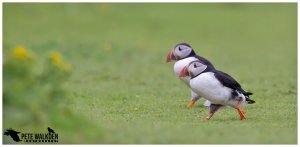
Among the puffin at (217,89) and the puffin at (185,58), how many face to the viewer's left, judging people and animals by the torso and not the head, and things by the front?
2

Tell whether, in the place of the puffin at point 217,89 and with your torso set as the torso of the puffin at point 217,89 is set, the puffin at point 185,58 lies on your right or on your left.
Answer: on your right

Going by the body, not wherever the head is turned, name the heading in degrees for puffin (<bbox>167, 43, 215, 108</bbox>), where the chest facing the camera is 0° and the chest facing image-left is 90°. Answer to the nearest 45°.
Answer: approximately 90°

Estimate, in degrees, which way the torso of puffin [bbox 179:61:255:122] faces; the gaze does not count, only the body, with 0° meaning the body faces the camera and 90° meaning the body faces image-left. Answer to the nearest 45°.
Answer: approximately 90°

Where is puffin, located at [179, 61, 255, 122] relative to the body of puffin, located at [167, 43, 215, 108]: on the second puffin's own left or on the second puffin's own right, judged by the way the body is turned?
on the second puffin's own left
